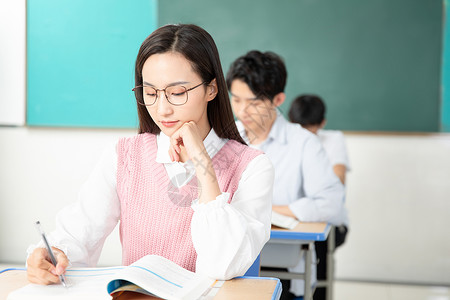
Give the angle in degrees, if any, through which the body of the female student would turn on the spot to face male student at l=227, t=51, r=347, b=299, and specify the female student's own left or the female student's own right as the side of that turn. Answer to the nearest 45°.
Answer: approximately 180°

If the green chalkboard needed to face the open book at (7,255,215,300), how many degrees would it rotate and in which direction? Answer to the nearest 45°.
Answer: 0° — it already faces it

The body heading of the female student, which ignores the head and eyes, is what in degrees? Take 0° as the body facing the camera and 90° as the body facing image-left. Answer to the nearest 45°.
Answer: approximately 45°

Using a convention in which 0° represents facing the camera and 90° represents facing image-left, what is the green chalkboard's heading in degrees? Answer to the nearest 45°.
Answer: approximately 0°

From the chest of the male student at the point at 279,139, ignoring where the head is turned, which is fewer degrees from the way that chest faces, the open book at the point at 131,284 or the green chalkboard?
the open book

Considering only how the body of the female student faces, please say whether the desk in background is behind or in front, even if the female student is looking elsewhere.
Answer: behind

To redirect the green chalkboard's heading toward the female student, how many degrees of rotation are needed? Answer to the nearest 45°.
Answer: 0° — it already faces them
